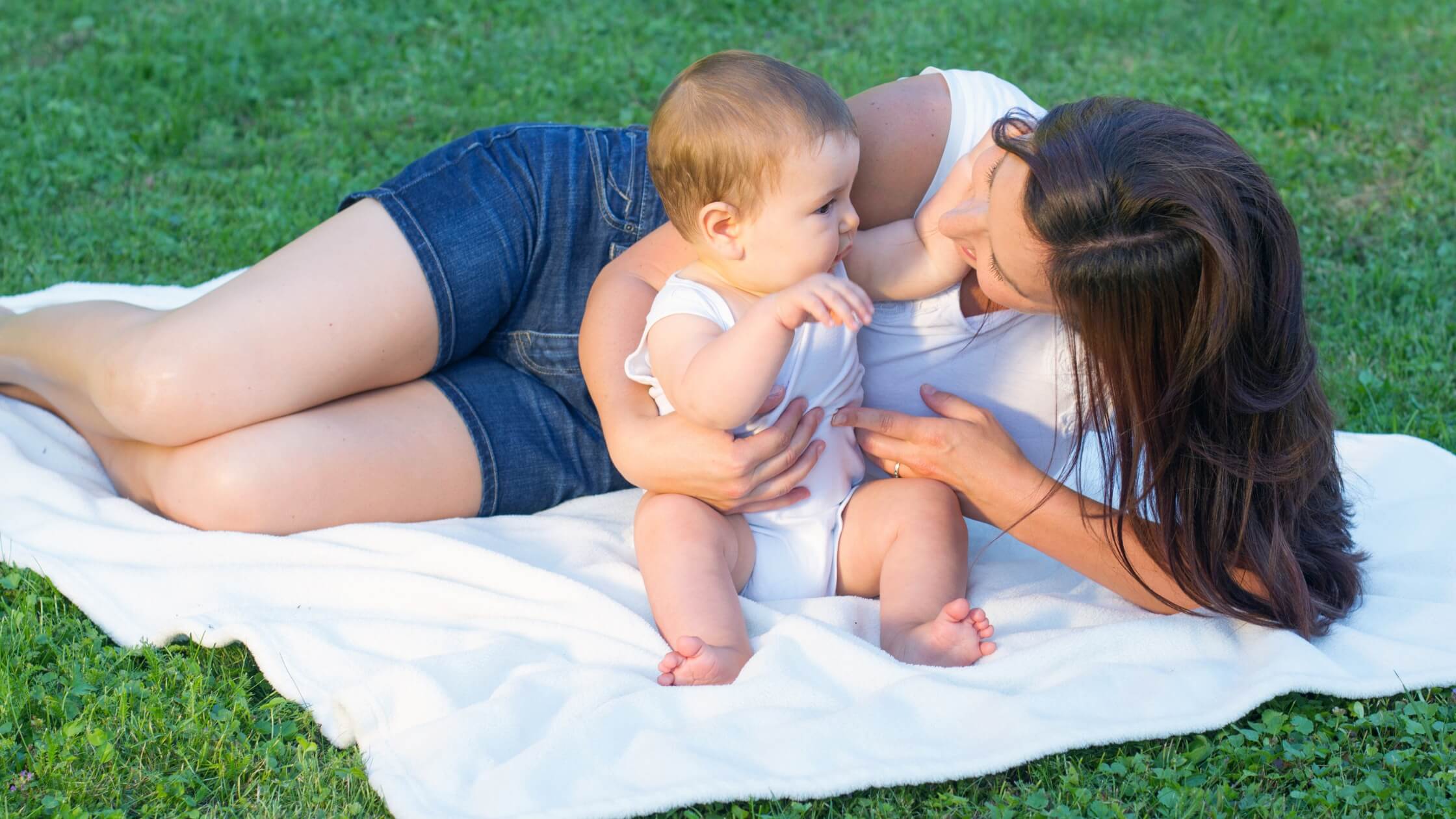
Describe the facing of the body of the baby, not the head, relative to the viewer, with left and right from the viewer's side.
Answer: facing the viewer and to the right of the viewer
